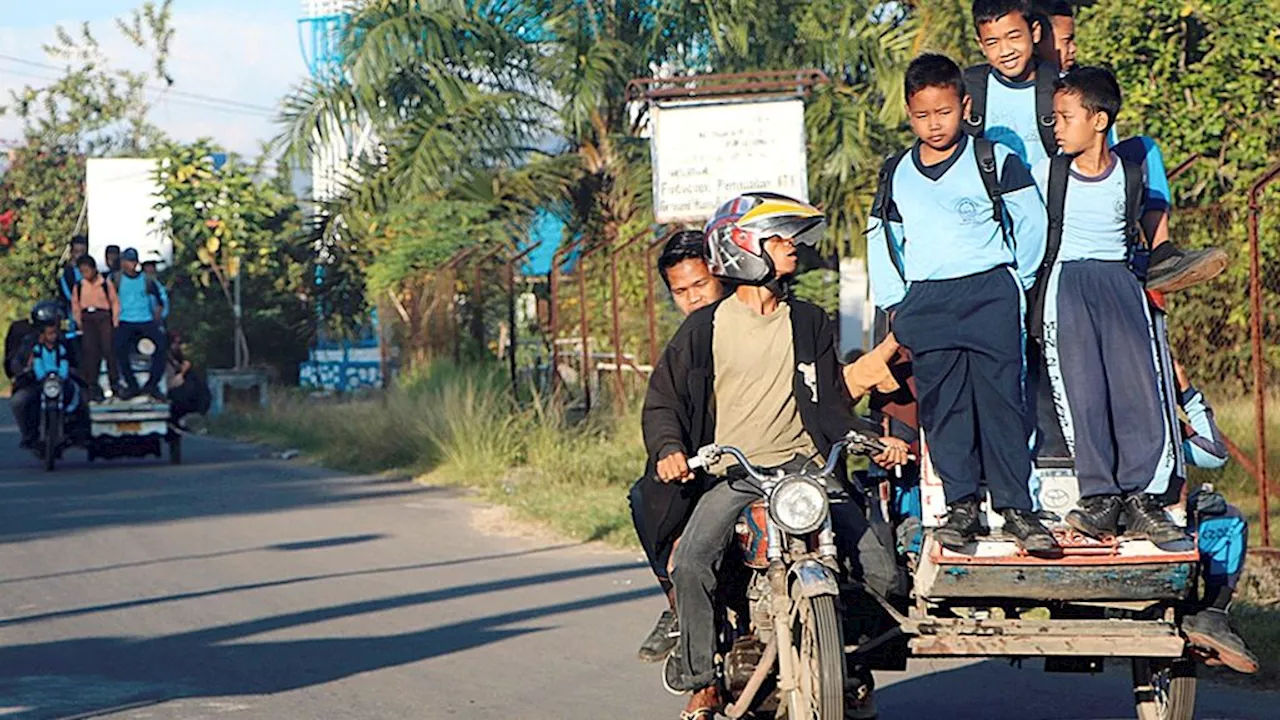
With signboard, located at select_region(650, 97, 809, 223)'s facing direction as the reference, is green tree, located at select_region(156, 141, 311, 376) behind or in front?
behind

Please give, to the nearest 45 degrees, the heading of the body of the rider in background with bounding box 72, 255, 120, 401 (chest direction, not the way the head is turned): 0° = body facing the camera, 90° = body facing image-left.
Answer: approximately 0°

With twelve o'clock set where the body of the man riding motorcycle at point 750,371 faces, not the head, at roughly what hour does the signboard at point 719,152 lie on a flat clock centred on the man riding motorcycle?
The signboard is roughly at 6 o'clock from the man riding motorcycle.

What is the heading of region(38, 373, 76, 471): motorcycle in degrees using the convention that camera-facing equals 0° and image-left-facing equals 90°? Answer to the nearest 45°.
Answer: approximately 0°

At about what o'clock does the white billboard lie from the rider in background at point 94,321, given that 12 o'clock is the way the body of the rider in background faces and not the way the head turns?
The white billboard is roughly at 6 o'clock from the rider in background.

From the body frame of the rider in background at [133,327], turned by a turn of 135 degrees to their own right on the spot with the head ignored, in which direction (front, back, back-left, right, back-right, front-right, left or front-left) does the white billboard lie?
front-right
